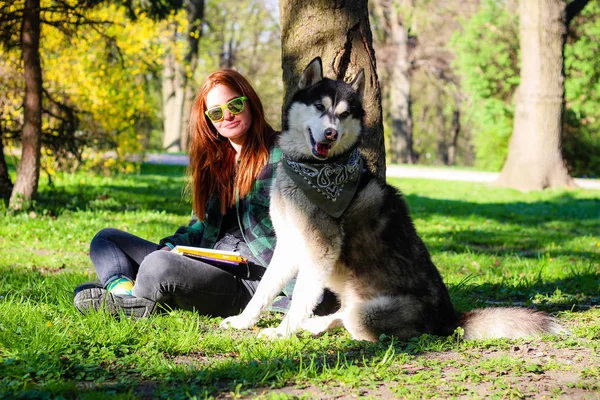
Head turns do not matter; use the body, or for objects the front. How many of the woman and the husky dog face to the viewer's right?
0

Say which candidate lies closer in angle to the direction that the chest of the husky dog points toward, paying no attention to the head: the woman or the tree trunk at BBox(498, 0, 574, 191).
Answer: the woman

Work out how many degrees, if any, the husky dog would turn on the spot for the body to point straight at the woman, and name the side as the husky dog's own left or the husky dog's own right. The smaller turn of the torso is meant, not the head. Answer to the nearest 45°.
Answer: approximately 90° to the husky dog's own right

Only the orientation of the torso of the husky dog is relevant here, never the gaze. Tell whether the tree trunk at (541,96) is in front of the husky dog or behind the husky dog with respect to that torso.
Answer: behind

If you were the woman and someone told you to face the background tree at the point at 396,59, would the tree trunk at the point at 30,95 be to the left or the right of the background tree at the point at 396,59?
left

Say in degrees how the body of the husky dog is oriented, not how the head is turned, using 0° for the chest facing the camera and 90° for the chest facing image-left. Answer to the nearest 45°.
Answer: approximately 45°

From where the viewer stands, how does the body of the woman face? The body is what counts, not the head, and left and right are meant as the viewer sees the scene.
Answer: facing the viewer and to the left of the viewer

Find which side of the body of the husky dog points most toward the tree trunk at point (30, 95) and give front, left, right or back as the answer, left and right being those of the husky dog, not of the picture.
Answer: right

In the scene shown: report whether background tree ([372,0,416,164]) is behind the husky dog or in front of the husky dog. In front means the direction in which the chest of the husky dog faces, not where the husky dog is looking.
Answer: behind

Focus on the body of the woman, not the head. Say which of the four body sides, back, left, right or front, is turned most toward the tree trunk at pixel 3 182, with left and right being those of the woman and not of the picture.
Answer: right

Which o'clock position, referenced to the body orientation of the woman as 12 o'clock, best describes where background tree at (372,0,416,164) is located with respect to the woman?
The background tree is roughly at 5 o'clock from the woman.

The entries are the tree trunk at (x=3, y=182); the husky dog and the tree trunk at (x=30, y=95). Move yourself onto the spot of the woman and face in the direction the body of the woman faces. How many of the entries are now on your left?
1

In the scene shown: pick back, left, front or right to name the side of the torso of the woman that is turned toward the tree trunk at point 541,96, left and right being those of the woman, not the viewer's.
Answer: back
